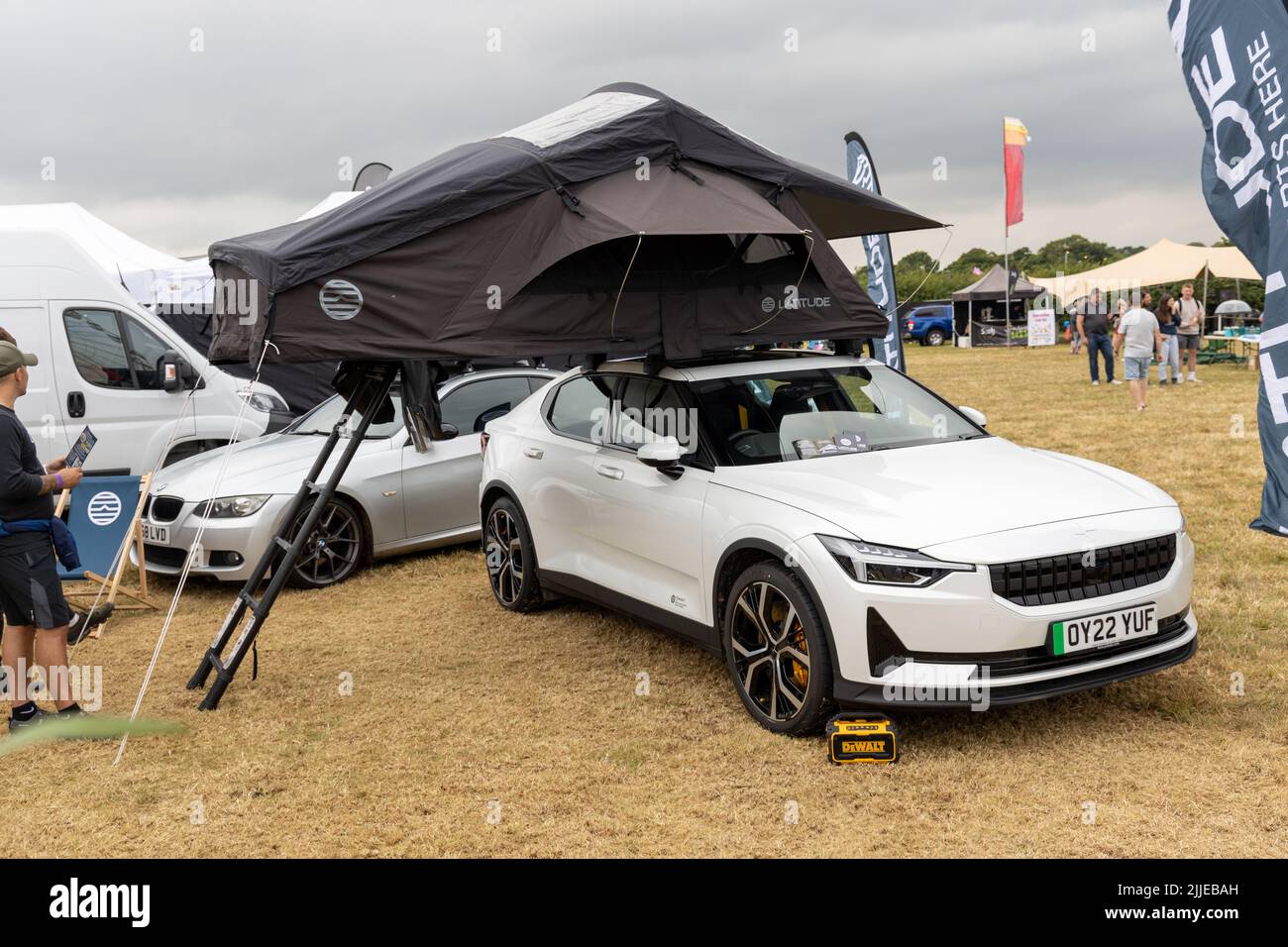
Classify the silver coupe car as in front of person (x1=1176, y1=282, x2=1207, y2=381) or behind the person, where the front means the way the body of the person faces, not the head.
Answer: in front

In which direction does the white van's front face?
to the viewer's right

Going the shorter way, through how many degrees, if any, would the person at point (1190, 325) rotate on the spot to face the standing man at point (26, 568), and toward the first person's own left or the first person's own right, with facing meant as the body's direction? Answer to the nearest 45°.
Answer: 0° — they already face them

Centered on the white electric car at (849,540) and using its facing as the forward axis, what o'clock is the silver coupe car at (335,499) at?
The silver coupe car is roughly at 6 o'clock from the white electric car.

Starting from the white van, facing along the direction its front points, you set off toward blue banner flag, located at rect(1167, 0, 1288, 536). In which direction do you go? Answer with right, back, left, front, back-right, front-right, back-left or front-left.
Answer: front-right
